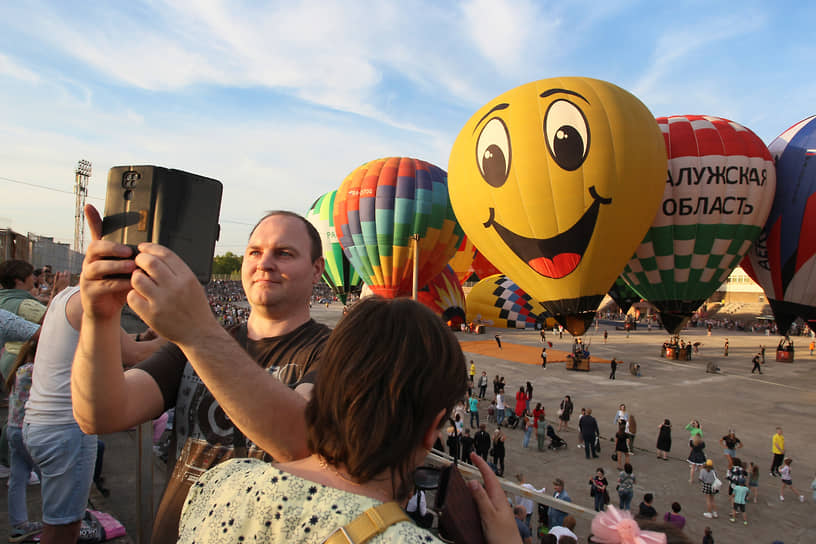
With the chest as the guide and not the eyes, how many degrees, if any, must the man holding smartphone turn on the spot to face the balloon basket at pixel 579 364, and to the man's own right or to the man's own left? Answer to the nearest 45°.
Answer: approximately 180°

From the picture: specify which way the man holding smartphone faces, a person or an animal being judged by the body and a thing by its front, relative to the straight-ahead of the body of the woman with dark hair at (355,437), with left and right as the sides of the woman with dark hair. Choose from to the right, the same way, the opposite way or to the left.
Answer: the opposite way

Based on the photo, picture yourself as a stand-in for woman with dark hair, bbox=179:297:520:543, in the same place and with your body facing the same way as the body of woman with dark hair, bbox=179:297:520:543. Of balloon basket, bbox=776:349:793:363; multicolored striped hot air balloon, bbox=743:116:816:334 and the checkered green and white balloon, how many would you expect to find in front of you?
3

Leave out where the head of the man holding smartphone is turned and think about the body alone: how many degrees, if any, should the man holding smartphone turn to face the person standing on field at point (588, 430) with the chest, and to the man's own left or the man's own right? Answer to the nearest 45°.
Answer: approximately 180°

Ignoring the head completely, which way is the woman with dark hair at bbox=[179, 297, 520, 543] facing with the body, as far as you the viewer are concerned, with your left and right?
facing away from the viewer and to the right of the viewer

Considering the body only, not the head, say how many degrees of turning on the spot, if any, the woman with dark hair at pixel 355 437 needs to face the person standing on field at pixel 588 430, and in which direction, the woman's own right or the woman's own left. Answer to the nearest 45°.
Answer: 0° — they already face them

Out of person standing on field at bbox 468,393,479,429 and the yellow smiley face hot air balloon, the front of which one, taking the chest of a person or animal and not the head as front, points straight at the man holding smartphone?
the yellow smiley face hot air balloon
